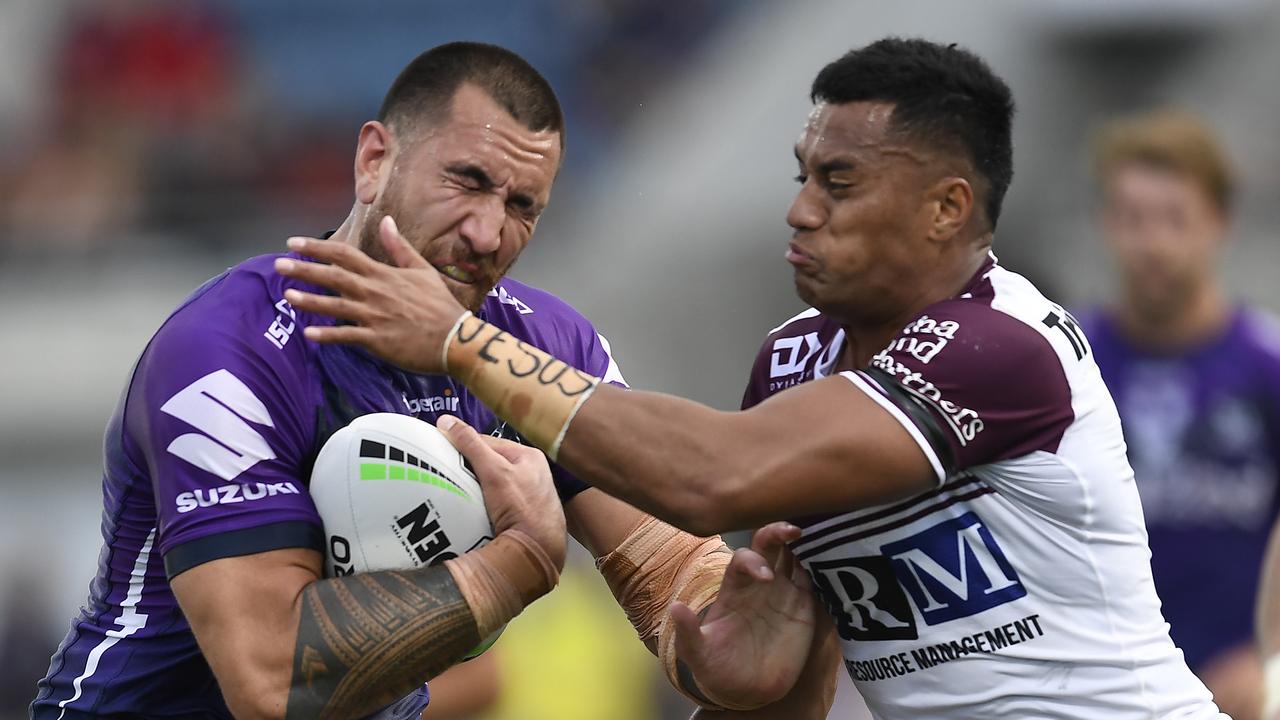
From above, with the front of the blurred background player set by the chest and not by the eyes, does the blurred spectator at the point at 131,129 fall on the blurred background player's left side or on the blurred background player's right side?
on the blurred background player's right side

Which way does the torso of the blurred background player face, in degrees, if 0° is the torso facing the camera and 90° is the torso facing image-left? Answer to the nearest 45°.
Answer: approximately 0°
